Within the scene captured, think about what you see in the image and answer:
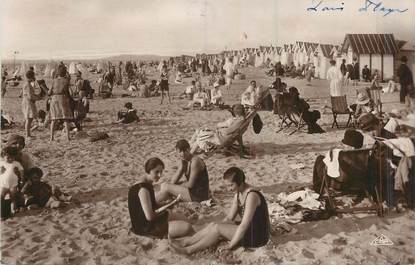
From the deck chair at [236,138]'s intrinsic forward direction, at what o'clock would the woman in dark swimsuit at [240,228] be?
The woman in dark swimsuit is roughly at 9 o'clock from the deck chair.

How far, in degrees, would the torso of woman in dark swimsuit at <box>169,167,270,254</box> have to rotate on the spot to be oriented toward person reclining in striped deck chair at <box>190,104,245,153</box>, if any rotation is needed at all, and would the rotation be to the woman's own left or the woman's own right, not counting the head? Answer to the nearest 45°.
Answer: approximately 90° to the woman's own right

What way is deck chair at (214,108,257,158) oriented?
to the viewer's left

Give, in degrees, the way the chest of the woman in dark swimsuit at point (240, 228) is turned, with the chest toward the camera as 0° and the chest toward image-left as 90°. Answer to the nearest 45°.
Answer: approximately 90°

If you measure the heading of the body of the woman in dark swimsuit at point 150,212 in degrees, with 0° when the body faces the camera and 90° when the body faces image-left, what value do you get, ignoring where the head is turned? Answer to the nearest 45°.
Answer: approximately 270°

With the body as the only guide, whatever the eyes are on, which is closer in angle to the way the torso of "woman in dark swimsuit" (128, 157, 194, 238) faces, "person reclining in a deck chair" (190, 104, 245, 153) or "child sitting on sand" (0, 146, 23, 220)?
the person reclining in a deck chair

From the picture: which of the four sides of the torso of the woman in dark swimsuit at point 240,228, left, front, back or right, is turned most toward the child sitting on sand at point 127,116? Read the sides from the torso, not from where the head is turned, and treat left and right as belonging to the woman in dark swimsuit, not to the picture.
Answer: right

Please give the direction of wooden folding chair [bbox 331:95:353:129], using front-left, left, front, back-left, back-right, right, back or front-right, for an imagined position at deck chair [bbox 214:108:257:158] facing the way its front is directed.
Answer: back-right
